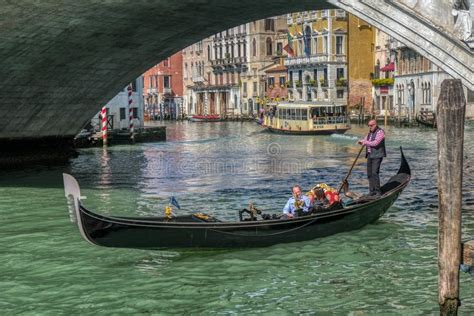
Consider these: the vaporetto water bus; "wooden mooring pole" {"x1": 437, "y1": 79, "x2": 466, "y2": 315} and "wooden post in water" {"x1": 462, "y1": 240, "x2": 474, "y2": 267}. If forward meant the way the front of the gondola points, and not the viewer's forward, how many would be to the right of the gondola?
1

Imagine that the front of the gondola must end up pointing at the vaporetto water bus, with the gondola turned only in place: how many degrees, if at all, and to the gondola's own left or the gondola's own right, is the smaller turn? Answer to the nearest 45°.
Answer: approximately 90° to the gondola's own right

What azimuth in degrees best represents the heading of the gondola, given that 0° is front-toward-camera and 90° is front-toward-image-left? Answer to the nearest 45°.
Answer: approximately 90°

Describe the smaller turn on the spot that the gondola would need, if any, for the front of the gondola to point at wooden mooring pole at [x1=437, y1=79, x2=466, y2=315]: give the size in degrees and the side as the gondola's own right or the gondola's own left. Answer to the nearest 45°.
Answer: approximately 135° to the gondola's own left

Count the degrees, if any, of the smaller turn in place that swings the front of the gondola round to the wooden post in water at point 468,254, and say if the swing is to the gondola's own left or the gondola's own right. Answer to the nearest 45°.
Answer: approximately 135° to the gondola's own left
